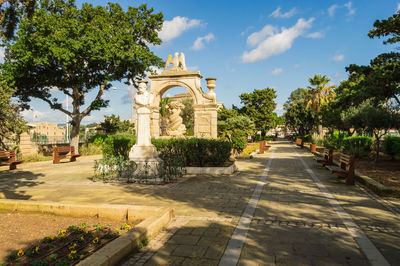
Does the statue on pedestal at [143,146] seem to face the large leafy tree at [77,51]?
no

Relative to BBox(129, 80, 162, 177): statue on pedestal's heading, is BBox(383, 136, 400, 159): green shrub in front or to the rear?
to the rear

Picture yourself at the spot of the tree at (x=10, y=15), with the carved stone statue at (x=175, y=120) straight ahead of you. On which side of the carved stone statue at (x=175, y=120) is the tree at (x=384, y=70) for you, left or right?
right

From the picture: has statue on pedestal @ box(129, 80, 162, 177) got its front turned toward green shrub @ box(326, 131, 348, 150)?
no

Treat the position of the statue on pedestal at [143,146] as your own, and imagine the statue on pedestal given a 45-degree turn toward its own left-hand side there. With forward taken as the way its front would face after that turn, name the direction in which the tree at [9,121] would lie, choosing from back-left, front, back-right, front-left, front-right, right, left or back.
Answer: back-right

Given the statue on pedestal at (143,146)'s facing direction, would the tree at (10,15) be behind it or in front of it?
in front

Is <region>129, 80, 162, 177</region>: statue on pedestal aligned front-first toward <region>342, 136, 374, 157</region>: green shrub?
no

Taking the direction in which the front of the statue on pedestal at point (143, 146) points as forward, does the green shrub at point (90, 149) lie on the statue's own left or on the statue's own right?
on the statue's own right

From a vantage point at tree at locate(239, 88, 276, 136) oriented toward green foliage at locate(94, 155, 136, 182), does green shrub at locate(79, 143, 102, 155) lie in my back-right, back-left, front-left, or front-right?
front-right

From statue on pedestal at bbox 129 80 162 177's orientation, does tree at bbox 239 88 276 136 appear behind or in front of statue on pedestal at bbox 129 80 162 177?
behind

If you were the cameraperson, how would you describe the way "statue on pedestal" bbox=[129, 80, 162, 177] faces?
facing the viewer and to the left of the viewer

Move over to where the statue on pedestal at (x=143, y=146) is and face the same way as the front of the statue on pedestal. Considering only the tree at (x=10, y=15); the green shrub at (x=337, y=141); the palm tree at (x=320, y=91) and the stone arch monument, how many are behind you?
3

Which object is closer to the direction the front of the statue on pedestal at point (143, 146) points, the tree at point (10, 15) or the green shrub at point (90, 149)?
the tree

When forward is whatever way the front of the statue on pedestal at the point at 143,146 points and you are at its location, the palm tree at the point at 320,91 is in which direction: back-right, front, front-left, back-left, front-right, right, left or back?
back

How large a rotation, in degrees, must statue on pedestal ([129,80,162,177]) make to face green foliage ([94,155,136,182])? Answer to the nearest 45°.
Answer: approximately 45° to its right
